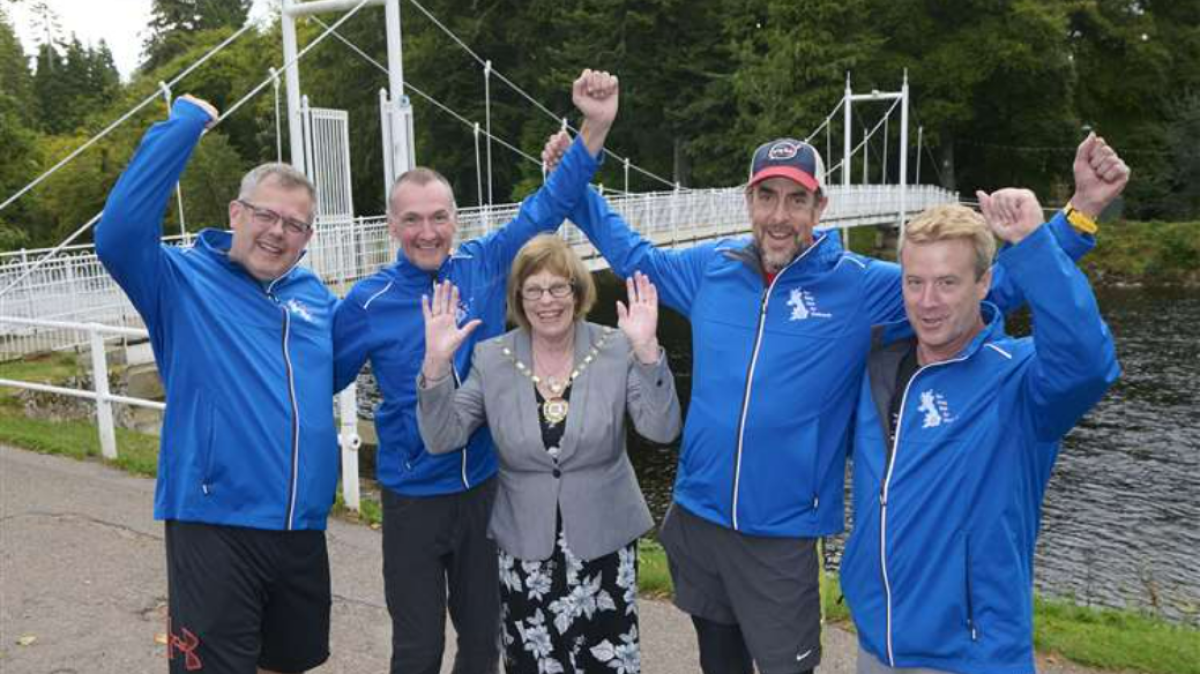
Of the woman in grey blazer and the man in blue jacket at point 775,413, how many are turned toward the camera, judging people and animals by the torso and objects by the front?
2

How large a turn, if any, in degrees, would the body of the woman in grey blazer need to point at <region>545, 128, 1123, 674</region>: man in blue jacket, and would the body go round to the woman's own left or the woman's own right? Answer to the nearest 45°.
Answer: approximately 90° to the woman's own left

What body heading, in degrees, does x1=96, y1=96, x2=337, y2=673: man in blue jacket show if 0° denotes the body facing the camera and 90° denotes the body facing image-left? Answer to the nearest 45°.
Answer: approximately 315°

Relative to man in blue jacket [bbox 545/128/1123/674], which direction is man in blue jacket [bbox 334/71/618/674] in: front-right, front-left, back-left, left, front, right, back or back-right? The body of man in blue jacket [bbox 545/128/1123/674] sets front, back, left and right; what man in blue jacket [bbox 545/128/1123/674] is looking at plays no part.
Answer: right

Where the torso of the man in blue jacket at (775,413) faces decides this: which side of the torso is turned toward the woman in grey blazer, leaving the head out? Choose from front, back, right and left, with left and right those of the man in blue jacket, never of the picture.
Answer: right

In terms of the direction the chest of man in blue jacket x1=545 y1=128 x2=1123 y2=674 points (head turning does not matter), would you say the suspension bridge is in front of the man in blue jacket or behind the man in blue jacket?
behind

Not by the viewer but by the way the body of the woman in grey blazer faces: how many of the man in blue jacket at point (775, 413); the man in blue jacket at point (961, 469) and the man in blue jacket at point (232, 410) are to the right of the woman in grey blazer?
1

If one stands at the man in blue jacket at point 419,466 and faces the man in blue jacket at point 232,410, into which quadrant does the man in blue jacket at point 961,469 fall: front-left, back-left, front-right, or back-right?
back-left

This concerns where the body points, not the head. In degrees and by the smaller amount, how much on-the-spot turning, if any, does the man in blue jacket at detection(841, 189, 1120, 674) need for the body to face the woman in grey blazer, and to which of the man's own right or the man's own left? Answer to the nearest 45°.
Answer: approximately 45° to the man's own right

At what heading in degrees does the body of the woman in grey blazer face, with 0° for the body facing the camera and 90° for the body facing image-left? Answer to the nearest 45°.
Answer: approximately 0°
